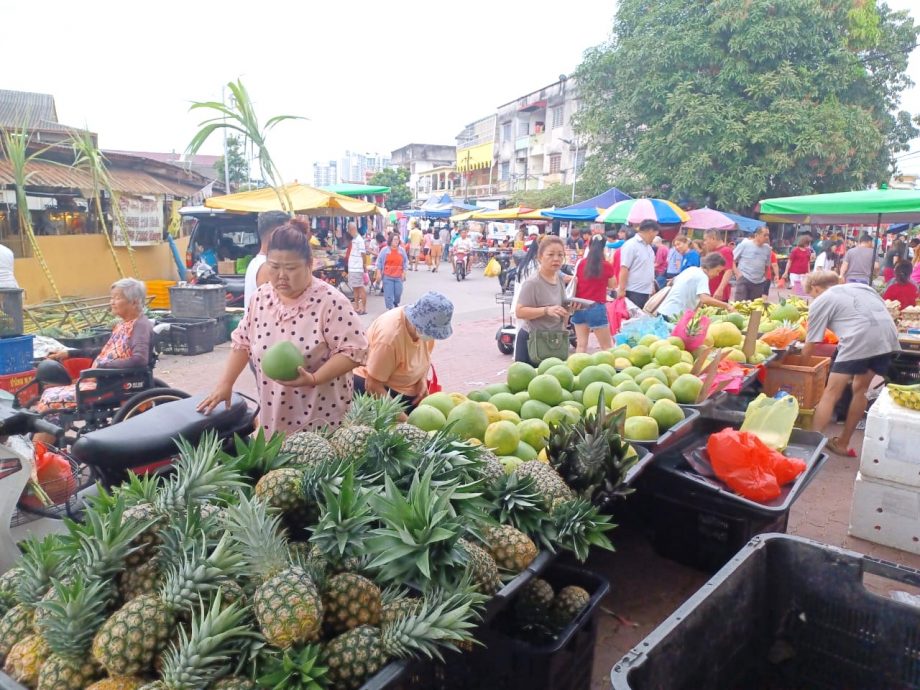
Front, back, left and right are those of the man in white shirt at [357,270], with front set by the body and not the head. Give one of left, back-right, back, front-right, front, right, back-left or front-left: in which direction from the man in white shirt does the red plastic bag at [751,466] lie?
left

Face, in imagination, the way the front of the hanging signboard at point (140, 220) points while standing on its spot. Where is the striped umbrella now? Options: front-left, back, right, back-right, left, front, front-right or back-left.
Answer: front-left

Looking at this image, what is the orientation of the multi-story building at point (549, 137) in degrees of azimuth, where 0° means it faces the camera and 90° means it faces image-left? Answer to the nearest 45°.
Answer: approximately 45°

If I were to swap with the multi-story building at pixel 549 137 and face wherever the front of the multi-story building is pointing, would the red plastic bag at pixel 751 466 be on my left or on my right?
on my left

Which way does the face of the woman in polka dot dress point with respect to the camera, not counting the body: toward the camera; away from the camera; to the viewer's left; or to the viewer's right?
toward the camera

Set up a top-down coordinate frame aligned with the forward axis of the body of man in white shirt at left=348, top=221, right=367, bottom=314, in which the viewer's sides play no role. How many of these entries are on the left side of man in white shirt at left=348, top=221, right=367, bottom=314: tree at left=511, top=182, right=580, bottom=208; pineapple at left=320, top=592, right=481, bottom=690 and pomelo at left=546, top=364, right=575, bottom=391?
2

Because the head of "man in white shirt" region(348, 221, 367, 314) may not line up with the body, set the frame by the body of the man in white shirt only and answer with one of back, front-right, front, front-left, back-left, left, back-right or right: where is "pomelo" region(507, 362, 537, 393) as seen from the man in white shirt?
left

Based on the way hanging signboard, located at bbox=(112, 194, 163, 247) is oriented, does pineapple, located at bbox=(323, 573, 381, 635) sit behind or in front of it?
in front

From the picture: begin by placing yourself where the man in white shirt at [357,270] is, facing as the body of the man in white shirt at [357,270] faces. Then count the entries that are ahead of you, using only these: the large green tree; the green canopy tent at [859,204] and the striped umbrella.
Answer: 0

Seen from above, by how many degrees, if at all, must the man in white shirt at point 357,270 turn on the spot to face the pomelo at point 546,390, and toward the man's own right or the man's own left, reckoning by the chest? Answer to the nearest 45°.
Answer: approximately 90° to the man's own left
